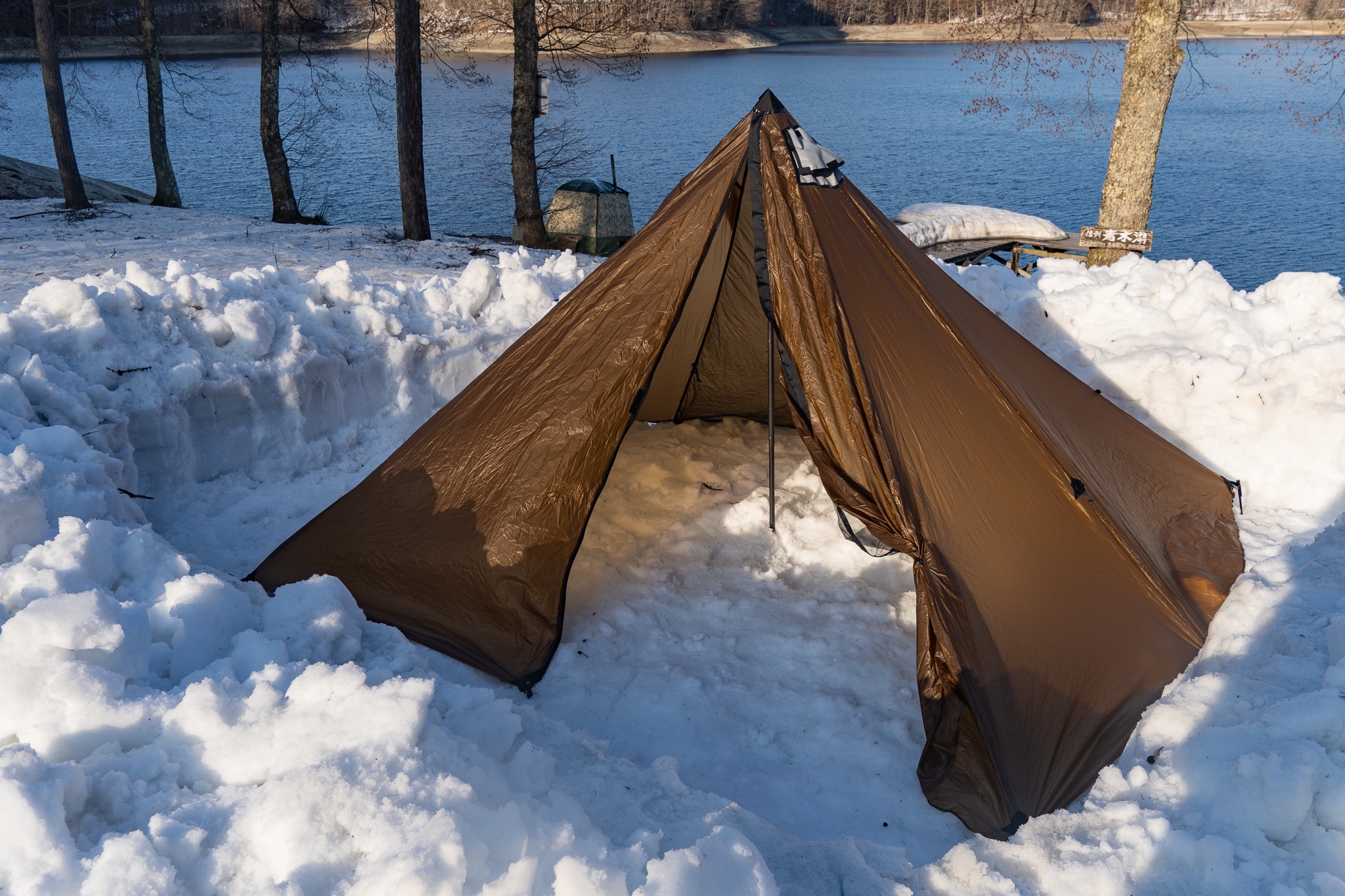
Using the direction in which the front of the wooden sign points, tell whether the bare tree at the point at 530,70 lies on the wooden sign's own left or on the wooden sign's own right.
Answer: on the wooden sign's own right

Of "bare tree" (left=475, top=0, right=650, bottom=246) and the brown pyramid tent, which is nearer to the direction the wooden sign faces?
the brown pyramid tent

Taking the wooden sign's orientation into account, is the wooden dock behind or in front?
behind

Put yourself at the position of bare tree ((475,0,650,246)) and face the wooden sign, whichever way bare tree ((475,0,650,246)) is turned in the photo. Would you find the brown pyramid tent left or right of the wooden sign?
right

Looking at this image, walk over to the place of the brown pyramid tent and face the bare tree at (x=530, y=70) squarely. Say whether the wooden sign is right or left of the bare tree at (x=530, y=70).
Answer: right

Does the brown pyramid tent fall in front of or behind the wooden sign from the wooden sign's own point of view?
in front

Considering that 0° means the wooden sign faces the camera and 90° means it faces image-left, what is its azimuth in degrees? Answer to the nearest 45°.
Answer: approximately 0°
